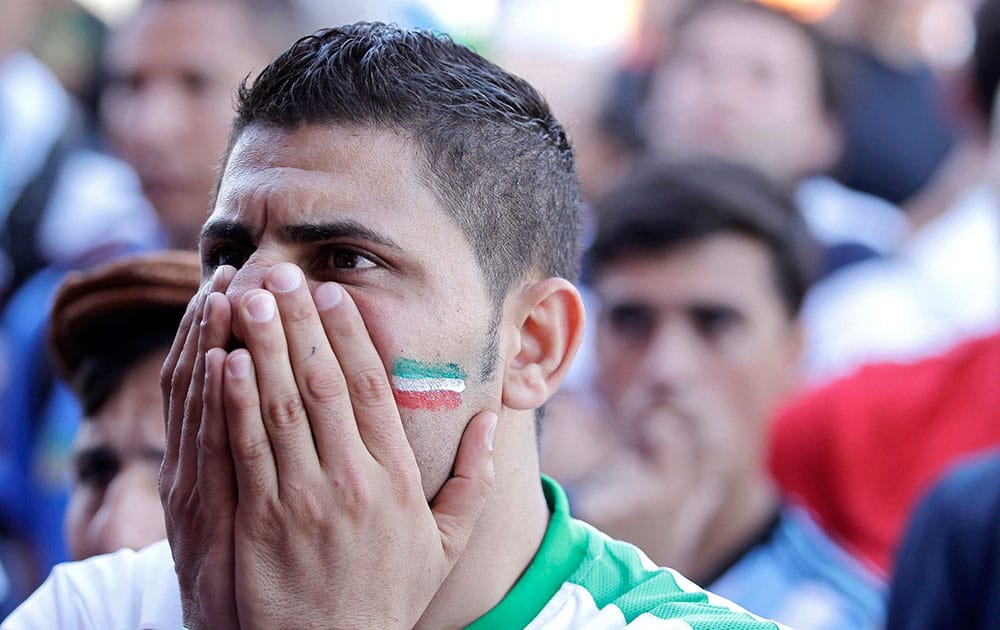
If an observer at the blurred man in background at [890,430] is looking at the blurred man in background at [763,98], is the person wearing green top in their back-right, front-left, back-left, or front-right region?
back-left

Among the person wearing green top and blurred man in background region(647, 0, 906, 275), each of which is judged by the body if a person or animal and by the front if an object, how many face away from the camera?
0

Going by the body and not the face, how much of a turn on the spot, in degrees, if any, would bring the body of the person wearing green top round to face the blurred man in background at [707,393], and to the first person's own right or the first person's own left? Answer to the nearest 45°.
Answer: approximately 180°

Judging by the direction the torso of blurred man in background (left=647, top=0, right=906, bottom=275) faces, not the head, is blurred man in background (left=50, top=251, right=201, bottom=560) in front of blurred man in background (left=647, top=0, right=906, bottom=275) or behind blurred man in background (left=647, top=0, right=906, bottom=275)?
in front

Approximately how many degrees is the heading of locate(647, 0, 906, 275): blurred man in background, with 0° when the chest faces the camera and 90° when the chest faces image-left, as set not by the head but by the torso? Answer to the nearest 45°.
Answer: approximately 45°

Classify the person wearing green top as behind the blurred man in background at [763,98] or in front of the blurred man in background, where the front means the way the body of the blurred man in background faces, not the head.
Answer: in front

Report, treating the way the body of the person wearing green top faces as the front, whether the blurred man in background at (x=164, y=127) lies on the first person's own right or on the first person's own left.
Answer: on the first person's own right

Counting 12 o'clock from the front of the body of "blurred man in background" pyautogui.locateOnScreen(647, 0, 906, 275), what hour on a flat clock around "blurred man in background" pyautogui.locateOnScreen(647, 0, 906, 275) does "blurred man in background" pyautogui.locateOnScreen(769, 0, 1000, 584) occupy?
"blurred man in background" pyautogui.locateOnScreen(769, 0, 1000, 584) is roughly at 10 o'clock from "blurred man in background" pyautogui.locateOnScreen(647, 0, 906, 275).

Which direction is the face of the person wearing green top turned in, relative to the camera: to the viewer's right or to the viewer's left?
to the viewer's left

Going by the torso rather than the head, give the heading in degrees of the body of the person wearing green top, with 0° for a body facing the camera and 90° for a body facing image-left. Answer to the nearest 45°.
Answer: approximately 45°
